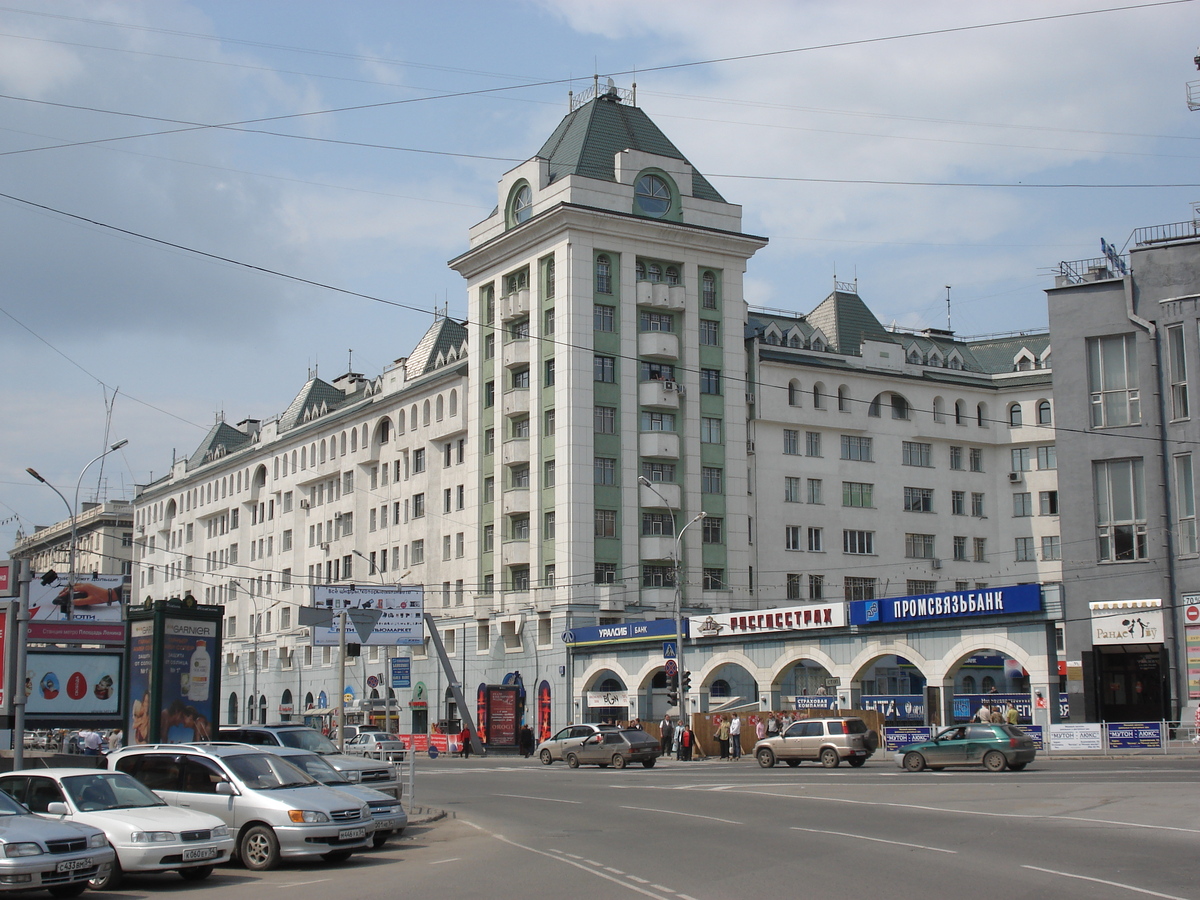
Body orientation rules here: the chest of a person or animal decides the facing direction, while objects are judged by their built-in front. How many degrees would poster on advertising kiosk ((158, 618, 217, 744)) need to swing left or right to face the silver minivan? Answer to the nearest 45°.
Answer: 0° — it already faces it

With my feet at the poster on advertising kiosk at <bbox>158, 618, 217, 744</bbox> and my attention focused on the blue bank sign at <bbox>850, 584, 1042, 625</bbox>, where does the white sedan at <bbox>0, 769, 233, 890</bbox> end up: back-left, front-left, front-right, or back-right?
back-right

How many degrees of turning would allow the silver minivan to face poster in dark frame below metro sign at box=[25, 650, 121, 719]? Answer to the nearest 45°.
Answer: approximately 135° to its left

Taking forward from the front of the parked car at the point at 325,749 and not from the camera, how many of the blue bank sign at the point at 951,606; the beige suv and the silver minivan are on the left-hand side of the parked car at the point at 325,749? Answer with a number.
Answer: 2

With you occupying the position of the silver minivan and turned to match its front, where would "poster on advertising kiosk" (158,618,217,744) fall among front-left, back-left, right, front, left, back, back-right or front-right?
back-left

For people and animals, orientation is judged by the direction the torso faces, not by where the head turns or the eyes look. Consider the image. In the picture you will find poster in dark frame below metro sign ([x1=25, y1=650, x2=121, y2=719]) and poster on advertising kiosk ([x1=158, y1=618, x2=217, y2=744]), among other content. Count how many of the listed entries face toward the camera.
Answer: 2

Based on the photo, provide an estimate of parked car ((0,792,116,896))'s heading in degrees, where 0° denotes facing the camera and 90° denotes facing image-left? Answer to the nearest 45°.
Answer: approximately 315°

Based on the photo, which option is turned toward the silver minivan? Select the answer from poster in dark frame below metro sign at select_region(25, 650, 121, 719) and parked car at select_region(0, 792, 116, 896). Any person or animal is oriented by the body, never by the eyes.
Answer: the poster in dark frame below metro sign

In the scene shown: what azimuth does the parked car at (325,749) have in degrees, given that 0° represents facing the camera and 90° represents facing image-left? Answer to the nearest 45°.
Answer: approximately 315°

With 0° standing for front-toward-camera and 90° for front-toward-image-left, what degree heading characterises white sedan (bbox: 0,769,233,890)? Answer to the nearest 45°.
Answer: approximately 315°
